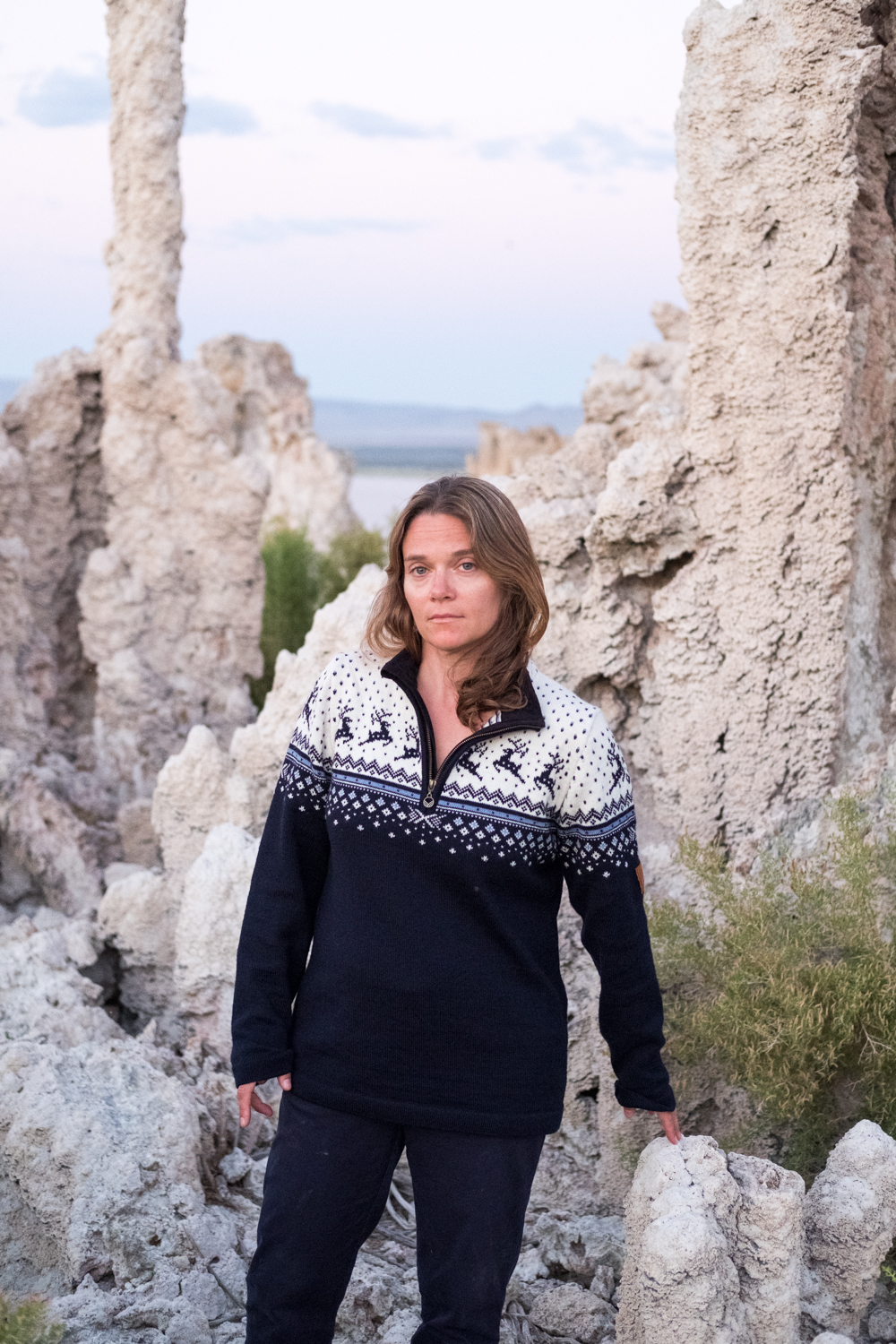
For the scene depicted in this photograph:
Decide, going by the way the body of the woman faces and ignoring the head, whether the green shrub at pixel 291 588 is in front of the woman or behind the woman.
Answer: behind

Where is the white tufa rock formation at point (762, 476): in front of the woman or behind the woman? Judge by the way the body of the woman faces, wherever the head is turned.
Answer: behind

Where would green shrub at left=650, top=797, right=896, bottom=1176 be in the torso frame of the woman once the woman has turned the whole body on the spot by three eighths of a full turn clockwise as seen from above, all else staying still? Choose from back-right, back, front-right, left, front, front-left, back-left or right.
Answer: right

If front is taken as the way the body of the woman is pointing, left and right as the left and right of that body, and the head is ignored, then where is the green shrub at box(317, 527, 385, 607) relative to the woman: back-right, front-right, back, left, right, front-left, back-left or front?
back

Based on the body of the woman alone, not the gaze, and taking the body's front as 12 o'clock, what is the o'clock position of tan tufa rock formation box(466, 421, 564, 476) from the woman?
The tan tufa rock formation is roughly at 6 o'clock from the woman.

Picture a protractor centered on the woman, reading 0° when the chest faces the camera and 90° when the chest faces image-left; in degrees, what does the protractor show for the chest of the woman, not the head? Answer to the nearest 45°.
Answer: approximately 0°

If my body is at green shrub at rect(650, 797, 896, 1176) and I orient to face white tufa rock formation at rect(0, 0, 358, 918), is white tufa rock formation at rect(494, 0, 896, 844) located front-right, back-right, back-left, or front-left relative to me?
front-right

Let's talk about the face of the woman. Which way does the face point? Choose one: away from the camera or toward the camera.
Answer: toward the camera

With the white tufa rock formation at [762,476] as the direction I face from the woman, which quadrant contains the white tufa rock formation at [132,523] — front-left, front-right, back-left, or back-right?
front-left
